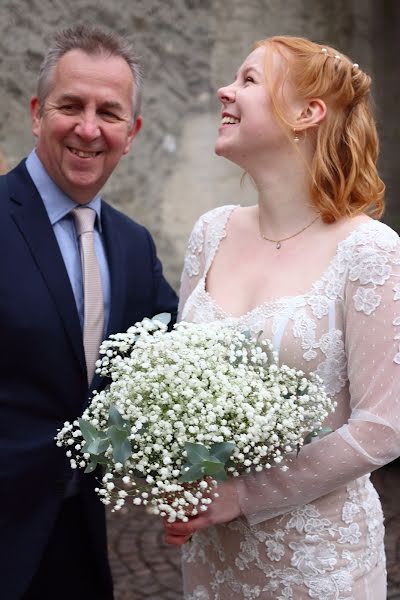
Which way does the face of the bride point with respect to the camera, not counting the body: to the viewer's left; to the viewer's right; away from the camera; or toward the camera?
to the viewer's left

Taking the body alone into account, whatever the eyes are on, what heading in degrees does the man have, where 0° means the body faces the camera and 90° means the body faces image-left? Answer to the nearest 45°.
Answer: approximately 315°

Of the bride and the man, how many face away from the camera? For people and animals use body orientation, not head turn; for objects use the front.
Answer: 0

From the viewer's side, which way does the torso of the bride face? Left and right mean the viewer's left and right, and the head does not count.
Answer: facing the viewer and to the left of the viewer

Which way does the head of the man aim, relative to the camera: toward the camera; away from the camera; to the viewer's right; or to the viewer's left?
toward the camera

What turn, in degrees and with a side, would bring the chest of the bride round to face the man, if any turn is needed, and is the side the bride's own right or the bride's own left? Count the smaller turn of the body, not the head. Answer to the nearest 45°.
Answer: approximately 45° to the bride's own right
